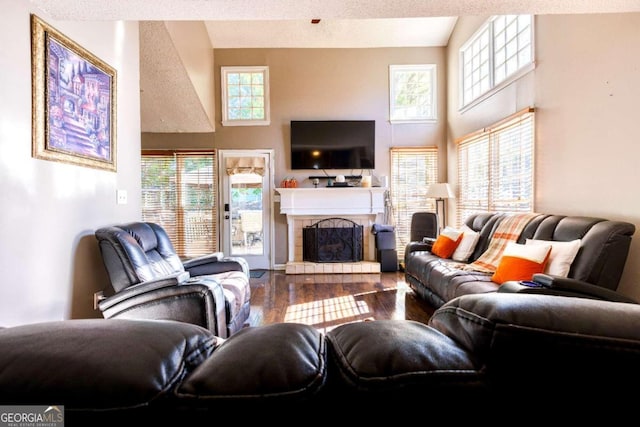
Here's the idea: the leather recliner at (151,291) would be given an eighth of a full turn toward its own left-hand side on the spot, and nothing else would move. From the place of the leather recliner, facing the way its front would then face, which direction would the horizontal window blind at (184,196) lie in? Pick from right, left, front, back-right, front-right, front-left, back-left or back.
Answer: left

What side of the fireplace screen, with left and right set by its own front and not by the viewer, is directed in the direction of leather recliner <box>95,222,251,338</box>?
front

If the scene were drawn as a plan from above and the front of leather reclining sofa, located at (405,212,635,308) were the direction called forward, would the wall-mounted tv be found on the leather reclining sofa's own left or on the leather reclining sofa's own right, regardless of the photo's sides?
on the leather reclining sofa's own right

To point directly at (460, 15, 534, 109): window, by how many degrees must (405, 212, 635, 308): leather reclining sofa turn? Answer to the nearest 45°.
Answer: approximately 135° to its right

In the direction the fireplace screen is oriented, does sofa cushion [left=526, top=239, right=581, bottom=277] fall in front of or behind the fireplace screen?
in front

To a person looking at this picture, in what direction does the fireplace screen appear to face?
facing the viewer

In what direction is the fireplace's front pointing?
toward the camera

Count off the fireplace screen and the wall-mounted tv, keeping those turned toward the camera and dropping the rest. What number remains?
2

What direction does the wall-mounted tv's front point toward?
toward the camera

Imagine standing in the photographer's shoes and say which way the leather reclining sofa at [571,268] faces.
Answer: facing the viewer and to the left of the viewer

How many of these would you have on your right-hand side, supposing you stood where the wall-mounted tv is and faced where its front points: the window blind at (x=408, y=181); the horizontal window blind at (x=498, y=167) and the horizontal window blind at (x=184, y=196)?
1
